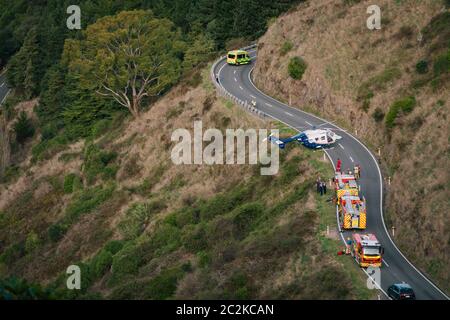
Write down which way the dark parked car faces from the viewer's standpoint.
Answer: facing away from the viewer and to the left of the viewer
